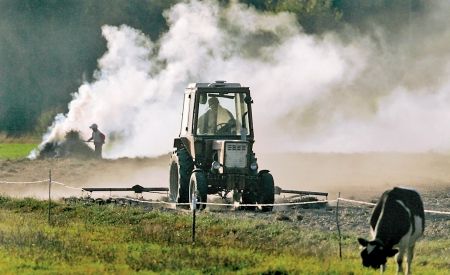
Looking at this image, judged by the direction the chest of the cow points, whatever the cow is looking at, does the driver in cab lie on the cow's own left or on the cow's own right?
on the cow's own right

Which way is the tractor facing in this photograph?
toward the camera

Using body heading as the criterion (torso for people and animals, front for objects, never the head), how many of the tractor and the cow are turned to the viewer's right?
0

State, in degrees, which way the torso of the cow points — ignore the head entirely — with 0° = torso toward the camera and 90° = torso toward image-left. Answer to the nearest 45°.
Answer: approximately 45°

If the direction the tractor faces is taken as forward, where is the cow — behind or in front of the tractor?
in front
